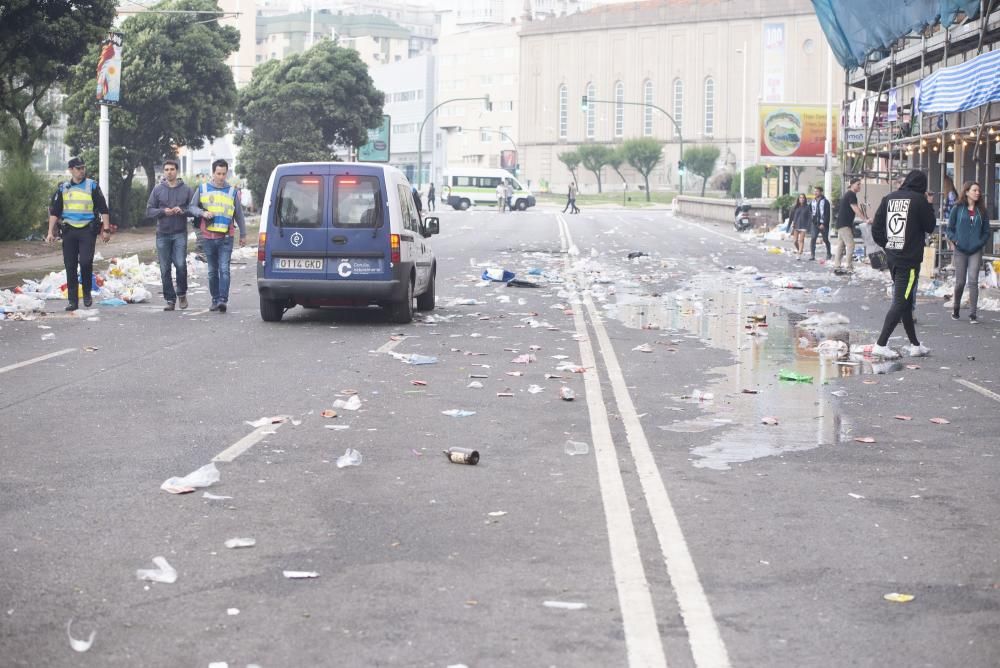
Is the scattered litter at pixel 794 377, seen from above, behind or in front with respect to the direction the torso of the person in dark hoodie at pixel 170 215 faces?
in front

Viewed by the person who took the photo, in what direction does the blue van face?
facing away from the viewer

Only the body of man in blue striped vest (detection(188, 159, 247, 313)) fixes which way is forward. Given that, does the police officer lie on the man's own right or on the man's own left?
on the man's own right

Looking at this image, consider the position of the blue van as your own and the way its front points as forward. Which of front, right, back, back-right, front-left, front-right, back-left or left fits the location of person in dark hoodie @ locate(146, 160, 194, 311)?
front-left

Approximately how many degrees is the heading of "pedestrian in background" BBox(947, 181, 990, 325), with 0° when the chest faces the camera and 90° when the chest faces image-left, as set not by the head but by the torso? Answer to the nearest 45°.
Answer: approximately 0°

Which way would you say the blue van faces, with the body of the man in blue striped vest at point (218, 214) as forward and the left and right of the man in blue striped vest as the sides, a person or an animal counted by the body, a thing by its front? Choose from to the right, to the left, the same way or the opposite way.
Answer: the opposite way

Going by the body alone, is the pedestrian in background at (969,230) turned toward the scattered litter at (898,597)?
yes

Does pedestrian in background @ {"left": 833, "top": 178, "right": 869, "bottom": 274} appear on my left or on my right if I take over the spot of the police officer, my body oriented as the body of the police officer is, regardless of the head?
on my left

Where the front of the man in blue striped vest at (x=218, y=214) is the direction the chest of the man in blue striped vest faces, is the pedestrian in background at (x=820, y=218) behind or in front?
behind

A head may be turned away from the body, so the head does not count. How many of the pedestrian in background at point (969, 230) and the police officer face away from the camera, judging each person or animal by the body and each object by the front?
0

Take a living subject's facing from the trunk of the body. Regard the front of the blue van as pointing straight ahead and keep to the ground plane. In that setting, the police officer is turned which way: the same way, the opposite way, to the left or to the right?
the opposite way

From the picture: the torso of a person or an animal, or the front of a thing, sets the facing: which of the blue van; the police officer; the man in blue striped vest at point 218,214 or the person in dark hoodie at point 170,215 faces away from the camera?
the blue van

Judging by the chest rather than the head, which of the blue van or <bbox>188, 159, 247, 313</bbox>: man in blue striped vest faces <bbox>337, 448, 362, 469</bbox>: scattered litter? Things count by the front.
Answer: the man in blue striped vest
